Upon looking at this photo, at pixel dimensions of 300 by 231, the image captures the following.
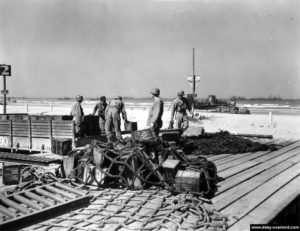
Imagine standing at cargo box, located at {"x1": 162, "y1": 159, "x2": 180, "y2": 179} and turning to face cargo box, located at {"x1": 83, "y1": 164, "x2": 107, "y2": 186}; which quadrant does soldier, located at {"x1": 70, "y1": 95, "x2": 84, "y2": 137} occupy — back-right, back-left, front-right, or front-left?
front-right

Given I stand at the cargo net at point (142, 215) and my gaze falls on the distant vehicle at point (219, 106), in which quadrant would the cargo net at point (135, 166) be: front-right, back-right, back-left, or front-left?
front-left

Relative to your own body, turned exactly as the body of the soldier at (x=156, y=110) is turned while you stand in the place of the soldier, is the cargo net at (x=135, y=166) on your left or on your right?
on your left

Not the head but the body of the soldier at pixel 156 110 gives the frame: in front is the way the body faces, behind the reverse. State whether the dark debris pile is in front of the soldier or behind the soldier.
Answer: behind

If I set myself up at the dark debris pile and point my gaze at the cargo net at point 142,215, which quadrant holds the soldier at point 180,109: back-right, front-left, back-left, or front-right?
back-right

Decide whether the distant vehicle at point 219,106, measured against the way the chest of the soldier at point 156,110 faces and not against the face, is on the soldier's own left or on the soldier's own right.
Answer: on the soldier's own right

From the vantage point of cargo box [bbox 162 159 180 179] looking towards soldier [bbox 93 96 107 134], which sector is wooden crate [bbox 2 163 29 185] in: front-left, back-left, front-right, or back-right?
front-left
